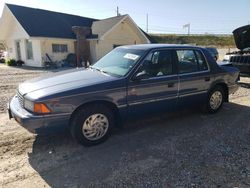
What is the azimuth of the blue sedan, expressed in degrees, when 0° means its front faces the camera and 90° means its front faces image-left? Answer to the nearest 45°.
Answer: approximately 45°

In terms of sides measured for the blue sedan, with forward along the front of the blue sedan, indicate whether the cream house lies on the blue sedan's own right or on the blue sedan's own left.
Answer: on the blue sedan's own right

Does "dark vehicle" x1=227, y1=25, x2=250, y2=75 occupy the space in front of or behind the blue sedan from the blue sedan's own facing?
behind
